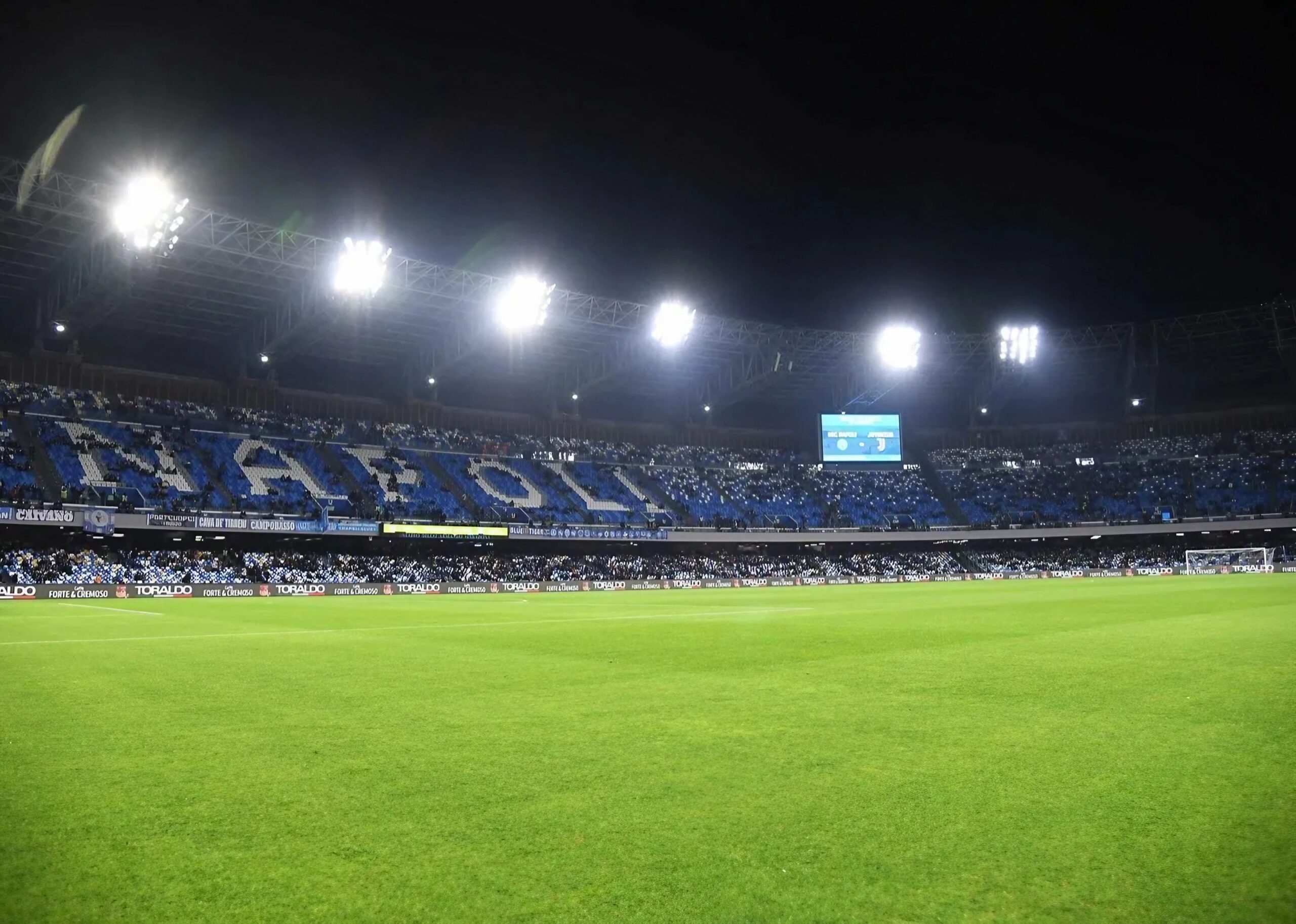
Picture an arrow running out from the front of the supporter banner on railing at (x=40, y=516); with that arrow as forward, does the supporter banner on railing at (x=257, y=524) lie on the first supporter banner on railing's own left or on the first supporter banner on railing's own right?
on the first supporter banner on railing's own left

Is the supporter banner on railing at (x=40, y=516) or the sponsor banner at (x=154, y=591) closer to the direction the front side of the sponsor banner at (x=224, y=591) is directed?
the sponsor banner
